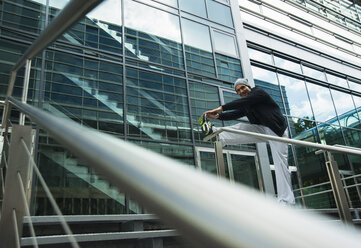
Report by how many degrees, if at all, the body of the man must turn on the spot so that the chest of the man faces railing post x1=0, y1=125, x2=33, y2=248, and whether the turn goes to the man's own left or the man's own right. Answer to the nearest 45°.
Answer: approximately 45° to the man's own left

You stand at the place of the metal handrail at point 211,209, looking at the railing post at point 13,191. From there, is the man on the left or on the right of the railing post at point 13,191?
right

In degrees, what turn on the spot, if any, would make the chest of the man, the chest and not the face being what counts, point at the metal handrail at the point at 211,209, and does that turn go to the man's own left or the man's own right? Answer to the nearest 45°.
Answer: approximately 90° to the man's own left

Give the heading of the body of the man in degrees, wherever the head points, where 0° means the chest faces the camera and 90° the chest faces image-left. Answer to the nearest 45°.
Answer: approximately 90°
